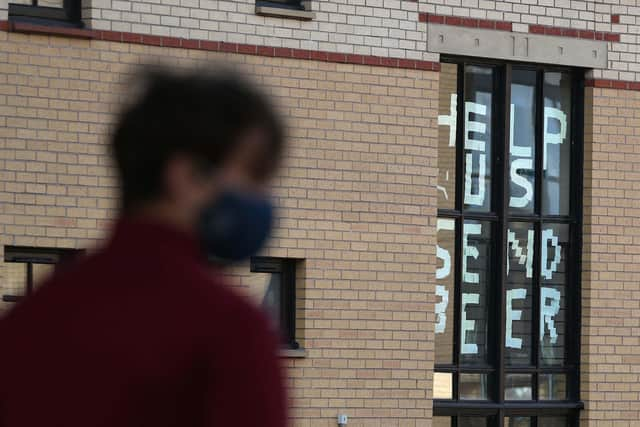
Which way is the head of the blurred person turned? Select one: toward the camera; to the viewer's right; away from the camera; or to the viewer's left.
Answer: to the viewer's right

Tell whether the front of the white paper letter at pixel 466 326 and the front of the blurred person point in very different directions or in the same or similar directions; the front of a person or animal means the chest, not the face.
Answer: very different directions

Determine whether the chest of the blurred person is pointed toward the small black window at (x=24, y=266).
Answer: no

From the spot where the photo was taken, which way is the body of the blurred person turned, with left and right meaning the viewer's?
facing away from the viewer and to the right of the viewer
